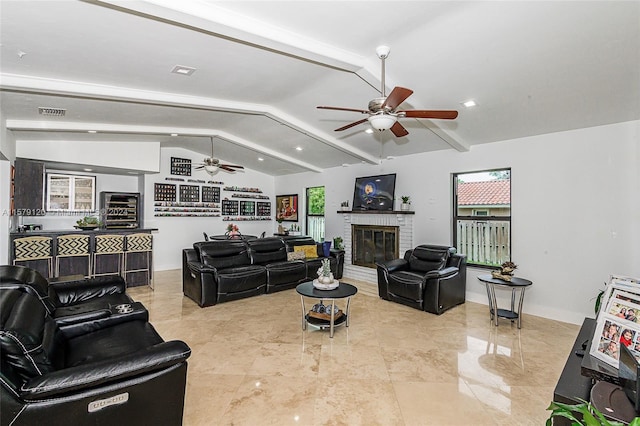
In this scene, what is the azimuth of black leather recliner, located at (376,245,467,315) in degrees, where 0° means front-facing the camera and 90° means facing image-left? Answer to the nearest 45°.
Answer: approximately 45°

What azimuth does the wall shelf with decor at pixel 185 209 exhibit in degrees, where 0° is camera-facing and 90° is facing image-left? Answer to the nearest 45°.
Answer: approximately 0°

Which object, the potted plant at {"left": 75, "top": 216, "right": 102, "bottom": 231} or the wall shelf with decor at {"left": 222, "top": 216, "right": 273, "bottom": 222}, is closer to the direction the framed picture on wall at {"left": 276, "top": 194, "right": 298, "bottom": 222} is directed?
the potted plant

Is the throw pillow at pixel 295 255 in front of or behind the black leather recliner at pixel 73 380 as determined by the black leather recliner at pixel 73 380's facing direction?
in front

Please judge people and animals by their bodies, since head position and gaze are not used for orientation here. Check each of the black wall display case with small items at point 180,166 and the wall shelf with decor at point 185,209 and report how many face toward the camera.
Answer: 2

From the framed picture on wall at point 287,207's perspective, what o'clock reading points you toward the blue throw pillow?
The blue throw pillow is roughly at 10 o'clock from the framed picture on wall.

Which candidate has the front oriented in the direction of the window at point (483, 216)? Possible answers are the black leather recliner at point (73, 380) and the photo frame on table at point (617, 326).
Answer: the black leather recliner

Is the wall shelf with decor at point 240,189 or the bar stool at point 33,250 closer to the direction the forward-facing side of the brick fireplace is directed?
the bar stool

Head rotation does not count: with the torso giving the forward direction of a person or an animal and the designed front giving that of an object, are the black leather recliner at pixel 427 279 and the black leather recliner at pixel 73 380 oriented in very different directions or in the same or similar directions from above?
very different directions

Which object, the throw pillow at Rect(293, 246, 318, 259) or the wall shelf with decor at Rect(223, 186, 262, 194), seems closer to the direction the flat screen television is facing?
the throw pillow

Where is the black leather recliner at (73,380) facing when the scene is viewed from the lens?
facing to the right of the viewer

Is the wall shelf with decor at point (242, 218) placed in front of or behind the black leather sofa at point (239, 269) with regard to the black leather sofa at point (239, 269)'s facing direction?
behind
